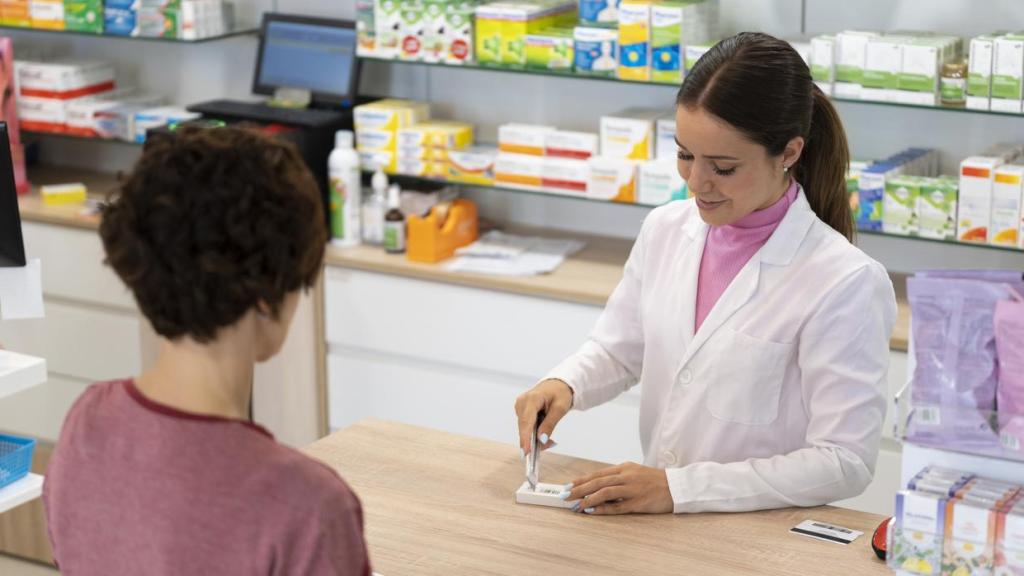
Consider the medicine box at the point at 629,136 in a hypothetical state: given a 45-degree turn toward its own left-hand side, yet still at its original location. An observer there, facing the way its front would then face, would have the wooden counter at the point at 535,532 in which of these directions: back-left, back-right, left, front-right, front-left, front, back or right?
front-right

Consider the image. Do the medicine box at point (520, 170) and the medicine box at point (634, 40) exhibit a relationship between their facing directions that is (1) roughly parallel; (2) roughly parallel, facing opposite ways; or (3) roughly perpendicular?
roughly parallel

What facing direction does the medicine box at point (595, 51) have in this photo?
toward the camera

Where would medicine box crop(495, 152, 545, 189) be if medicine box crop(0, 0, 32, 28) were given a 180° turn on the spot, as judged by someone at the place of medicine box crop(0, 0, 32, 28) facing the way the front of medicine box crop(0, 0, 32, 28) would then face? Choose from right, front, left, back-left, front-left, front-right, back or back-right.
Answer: back-right

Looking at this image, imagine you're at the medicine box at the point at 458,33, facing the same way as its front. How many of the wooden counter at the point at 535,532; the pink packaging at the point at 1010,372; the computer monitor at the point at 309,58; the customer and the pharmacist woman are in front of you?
4

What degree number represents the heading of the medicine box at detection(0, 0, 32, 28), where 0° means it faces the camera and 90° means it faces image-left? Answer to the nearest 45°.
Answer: approximately 0°

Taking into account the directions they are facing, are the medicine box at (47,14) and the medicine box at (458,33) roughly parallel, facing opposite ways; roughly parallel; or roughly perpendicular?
roughly parallel

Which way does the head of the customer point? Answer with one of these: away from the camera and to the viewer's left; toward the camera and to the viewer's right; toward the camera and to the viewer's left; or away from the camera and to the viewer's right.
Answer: away from the camera and to the viewer's right

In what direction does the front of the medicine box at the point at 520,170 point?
toward the camera

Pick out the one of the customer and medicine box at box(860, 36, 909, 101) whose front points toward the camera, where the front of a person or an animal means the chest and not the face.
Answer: the medicine box

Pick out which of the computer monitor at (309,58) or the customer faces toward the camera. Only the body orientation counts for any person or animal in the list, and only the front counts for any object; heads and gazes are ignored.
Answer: the computer monitor

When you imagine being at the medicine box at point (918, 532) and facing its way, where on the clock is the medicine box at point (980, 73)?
the medicine box at point (980, 73) is roughly at 6 o'clock from the medicine box at point (918, 532).

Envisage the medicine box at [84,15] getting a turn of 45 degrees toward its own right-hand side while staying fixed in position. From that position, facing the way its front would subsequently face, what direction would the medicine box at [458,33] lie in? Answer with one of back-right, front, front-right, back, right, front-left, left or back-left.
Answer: left

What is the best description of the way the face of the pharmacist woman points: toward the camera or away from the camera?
toward the camera

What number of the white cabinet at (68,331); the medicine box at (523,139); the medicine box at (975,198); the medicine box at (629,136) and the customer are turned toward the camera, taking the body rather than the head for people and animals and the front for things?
4

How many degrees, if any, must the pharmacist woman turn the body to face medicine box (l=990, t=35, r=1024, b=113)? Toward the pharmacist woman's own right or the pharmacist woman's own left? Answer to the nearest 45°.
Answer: approximately 180°

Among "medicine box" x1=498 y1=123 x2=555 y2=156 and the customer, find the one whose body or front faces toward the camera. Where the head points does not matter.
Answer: the medicine box

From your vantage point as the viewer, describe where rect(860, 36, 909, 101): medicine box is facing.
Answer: facing the viewer
